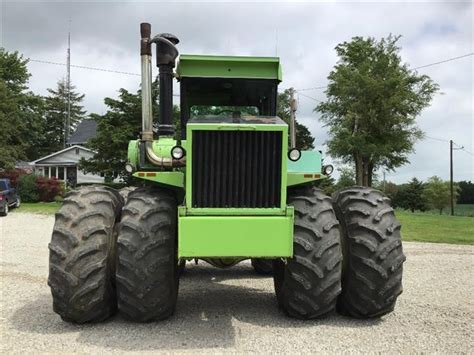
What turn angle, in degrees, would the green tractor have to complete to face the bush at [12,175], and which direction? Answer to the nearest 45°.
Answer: approximately 135° to its right

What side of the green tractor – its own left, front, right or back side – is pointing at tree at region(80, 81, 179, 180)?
back

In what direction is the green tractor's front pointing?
toward the camera

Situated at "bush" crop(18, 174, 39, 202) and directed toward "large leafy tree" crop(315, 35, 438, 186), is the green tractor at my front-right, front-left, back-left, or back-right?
front-right

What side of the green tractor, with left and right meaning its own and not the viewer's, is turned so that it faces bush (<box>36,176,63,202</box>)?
back

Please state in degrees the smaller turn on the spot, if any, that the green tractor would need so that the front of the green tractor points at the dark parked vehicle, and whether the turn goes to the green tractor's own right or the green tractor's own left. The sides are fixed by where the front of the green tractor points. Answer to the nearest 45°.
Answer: approximately 135° to the green tractor's own right

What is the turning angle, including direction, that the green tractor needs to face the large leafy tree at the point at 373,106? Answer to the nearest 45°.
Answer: approximately 180°

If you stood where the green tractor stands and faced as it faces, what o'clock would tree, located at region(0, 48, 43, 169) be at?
The tree is roughly at 5 o'clock from the green tractor.
